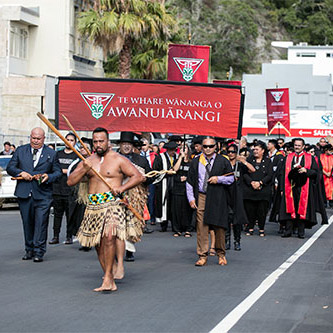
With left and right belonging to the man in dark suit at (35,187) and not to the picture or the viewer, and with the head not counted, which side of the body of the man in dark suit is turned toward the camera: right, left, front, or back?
front

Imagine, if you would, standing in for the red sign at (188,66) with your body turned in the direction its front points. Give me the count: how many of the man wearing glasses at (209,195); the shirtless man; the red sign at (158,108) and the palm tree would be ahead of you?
3

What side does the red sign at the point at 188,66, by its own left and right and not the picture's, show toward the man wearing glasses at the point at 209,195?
front

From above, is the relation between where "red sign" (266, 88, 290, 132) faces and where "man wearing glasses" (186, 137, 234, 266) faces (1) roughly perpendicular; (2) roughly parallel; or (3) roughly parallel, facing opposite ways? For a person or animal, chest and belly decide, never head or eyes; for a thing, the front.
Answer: roughly parallel

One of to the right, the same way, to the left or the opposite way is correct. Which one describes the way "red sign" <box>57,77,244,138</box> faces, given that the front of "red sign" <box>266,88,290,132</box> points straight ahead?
the same way

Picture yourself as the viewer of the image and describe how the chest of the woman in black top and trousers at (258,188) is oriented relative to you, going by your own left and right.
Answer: facing the viewer

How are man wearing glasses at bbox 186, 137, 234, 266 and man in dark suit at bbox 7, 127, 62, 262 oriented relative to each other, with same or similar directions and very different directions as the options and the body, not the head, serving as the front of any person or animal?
same or similar directions

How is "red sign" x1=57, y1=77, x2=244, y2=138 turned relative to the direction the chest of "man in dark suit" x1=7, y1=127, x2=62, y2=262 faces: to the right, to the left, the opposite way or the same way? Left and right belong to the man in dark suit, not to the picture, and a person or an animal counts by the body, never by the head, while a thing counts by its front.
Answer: the same way

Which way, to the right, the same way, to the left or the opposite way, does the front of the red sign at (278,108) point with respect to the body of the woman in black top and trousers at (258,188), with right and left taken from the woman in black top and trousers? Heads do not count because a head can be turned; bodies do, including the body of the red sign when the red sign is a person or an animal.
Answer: the same way

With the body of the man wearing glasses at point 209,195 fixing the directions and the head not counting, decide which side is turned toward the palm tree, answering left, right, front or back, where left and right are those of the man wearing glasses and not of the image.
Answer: back

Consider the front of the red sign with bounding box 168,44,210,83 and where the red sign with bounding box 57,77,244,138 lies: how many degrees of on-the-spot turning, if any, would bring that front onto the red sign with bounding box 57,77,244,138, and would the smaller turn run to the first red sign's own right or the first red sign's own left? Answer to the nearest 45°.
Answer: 0° — it already faces it

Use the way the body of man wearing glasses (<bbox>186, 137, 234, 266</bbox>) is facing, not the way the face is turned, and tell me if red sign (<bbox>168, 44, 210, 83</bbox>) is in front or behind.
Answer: behind

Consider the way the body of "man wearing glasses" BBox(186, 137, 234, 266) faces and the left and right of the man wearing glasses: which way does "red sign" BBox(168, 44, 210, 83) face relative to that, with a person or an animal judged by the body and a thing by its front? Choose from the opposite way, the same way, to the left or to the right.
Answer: the same way

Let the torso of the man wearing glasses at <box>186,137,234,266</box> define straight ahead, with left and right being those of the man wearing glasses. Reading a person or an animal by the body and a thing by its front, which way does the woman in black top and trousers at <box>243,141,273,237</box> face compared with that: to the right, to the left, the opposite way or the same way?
the same way

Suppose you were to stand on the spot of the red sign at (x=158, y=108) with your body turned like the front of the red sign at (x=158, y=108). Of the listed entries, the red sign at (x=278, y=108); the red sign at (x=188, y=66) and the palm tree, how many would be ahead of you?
0

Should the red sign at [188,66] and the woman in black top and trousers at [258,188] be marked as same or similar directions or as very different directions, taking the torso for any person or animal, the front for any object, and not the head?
same or similar directions

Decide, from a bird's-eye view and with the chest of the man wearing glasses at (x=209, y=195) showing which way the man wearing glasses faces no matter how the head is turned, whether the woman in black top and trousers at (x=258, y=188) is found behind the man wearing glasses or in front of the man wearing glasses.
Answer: behind

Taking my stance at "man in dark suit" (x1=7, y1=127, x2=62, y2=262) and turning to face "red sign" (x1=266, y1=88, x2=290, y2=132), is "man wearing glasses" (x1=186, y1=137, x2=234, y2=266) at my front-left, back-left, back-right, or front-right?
front-right

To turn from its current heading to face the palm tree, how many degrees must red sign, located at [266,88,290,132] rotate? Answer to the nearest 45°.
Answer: approximately 135° to its right
